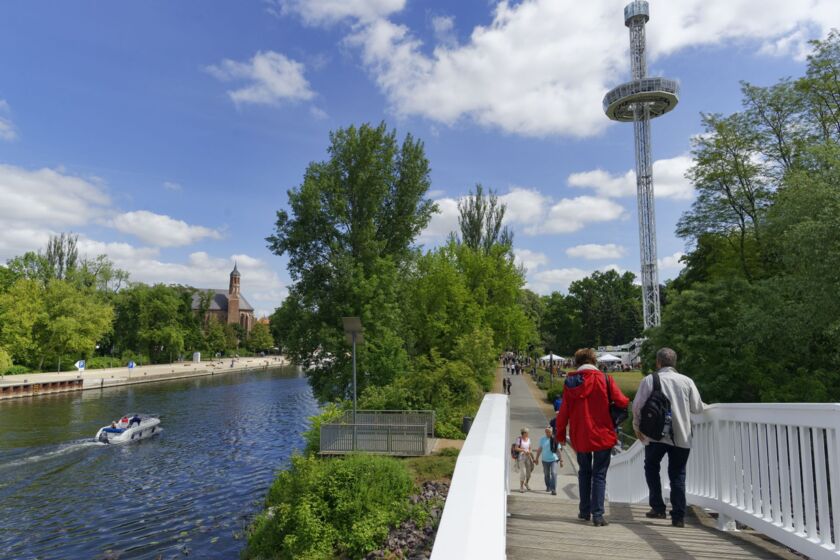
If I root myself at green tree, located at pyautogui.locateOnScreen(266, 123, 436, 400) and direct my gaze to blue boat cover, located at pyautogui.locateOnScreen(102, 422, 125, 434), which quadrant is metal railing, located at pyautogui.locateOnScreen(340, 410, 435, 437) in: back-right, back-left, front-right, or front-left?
back-left

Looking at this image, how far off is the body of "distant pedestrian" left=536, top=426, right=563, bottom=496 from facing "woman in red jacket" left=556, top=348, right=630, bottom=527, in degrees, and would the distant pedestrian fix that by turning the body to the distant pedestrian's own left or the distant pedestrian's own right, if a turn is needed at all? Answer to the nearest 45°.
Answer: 0° — they already face them

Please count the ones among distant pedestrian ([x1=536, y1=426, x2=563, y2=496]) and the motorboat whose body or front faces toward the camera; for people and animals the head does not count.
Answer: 1

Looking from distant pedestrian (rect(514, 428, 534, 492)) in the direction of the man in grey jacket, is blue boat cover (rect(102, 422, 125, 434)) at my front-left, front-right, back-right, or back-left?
back-right

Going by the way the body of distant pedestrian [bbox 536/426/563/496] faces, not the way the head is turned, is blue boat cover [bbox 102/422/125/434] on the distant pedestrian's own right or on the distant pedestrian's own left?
on the distant pedestrian's own right

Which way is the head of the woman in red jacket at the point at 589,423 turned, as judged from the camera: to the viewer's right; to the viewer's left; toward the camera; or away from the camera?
away from the camera

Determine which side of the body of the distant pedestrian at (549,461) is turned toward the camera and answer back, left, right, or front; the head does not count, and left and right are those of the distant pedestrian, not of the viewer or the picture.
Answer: front

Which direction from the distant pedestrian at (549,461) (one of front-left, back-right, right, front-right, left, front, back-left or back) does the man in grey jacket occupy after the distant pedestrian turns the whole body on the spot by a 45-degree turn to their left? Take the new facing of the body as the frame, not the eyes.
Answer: front-right

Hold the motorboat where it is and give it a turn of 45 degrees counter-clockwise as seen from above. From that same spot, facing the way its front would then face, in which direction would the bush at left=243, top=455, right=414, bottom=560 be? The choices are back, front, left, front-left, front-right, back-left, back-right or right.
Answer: back

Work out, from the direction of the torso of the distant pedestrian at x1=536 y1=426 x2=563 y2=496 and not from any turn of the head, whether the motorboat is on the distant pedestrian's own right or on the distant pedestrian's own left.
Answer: on the distant pedestrian's own right

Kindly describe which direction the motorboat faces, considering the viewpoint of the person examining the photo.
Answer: facing away from the viewer and to the right of the viewer

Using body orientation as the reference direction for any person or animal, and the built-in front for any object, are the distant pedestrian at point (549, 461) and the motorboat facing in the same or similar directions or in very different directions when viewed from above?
very different directions

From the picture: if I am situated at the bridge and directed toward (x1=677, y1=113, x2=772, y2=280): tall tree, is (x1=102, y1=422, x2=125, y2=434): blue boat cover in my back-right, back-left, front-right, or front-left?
front-left

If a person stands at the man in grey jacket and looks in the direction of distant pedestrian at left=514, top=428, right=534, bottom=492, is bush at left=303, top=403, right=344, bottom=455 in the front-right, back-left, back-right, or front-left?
front-left

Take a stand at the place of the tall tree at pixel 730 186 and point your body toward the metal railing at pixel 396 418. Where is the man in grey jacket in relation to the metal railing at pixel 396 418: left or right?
left
